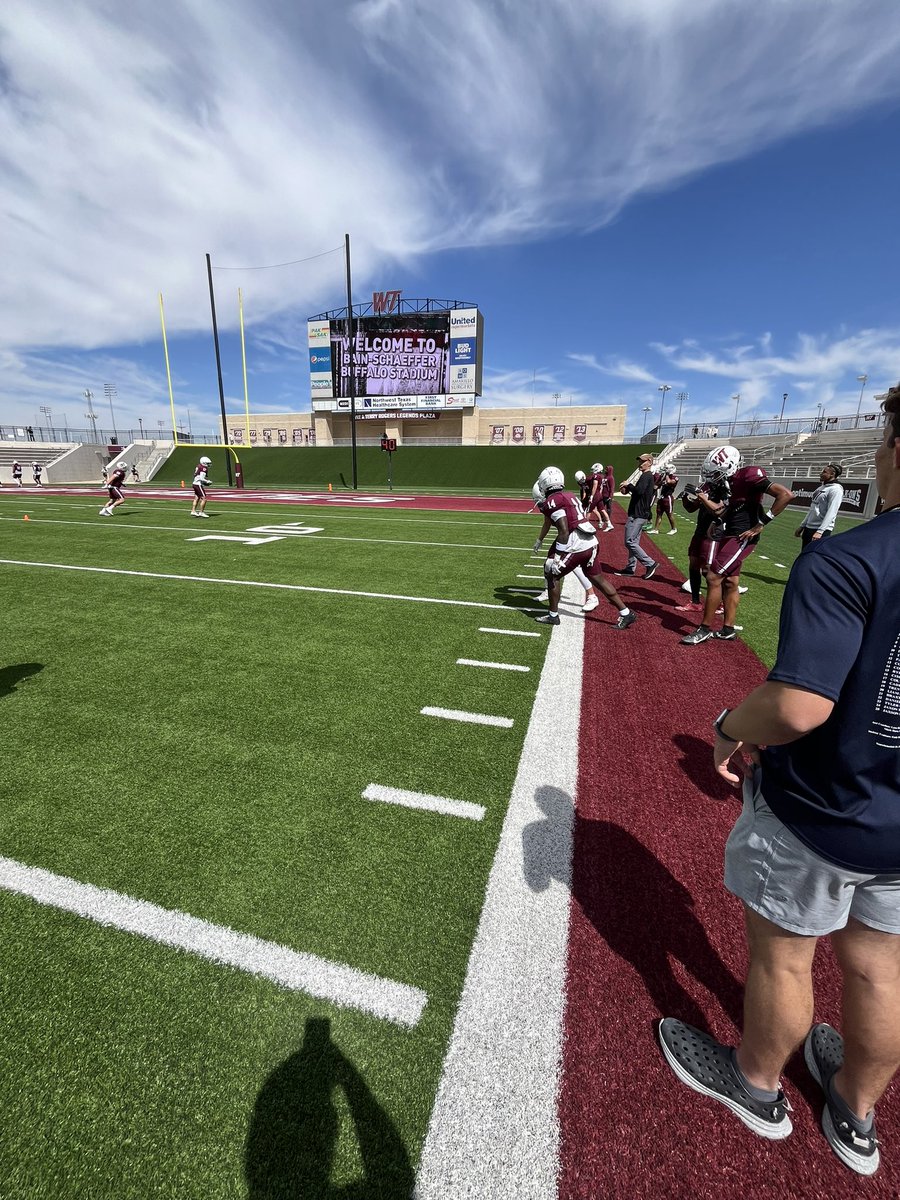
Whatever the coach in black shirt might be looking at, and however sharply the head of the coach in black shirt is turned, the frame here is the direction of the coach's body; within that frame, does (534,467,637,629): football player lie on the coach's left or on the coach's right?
on the coach's left

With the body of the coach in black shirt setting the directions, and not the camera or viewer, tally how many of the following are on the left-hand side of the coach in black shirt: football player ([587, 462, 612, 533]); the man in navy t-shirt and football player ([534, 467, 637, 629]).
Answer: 2

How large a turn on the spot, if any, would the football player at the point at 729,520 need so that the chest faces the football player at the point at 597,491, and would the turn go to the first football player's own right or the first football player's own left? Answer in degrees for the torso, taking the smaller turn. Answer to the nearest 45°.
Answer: approximately 90° to the first football player's own right

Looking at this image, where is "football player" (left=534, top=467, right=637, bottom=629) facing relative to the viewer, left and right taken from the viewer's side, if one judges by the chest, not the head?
facing away from the viewer and to the left of the viewer

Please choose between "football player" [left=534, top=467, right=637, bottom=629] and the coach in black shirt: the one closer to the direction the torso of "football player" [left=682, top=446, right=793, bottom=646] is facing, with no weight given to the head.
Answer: the football player

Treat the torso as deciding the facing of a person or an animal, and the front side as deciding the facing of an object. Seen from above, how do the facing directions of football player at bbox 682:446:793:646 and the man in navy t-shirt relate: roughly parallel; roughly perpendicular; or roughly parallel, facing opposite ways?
roughly perpendicular

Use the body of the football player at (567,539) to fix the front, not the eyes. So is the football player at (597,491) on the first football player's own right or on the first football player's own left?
on the first football player's own right

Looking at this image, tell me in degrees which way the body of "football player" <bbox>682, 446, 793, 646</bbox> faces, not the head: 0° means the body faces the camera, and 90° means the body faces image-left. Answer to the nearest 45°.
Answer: approximately 45°

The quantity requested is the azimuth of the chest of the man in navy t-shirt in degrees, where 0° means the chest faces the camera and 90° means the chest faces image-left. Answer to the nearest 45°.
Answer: approximately 135°

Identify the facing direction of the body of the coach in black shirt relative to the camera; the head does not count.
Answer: to the viewer's left

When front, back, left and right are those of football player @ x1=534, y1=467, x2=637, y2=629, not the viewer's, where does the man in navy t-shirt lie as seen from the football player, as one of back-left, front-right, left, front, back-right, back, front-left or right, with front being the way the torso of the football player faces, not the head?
back-left
